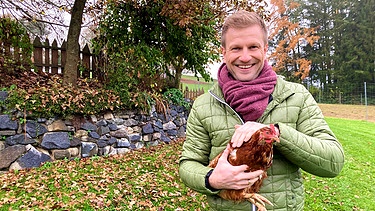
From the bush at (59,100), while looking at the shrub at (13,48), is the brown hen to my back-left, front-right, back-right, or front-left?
back-left

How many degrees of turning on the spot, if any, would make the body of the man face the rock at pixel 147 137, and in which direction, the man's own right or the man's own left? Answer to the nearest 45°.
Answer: approximately 135° to the man's own right

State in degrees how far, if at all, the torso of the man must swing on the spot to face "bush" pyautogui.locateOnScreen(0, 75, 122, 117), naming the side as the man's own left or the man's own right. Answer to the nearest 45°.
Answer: approximately 135° to the man's own right

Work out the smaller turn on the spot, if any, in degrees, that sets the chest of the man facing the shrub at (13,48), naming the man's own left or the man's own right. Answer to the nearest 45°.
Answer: approximately 135° to the man's own right

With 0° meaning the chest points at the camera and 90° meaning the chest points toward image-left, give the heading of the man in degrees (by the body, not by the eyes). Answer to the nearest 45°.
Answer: approximately 0°

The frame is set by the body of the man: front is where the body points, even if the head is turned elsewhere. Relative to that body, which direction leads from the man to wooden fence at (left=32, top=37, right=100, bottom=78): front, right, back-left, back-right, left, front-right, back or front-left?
back-right

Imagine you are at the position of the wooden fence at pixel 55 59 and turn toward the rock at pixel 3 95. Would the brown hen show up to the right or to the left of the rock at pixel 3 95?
left
